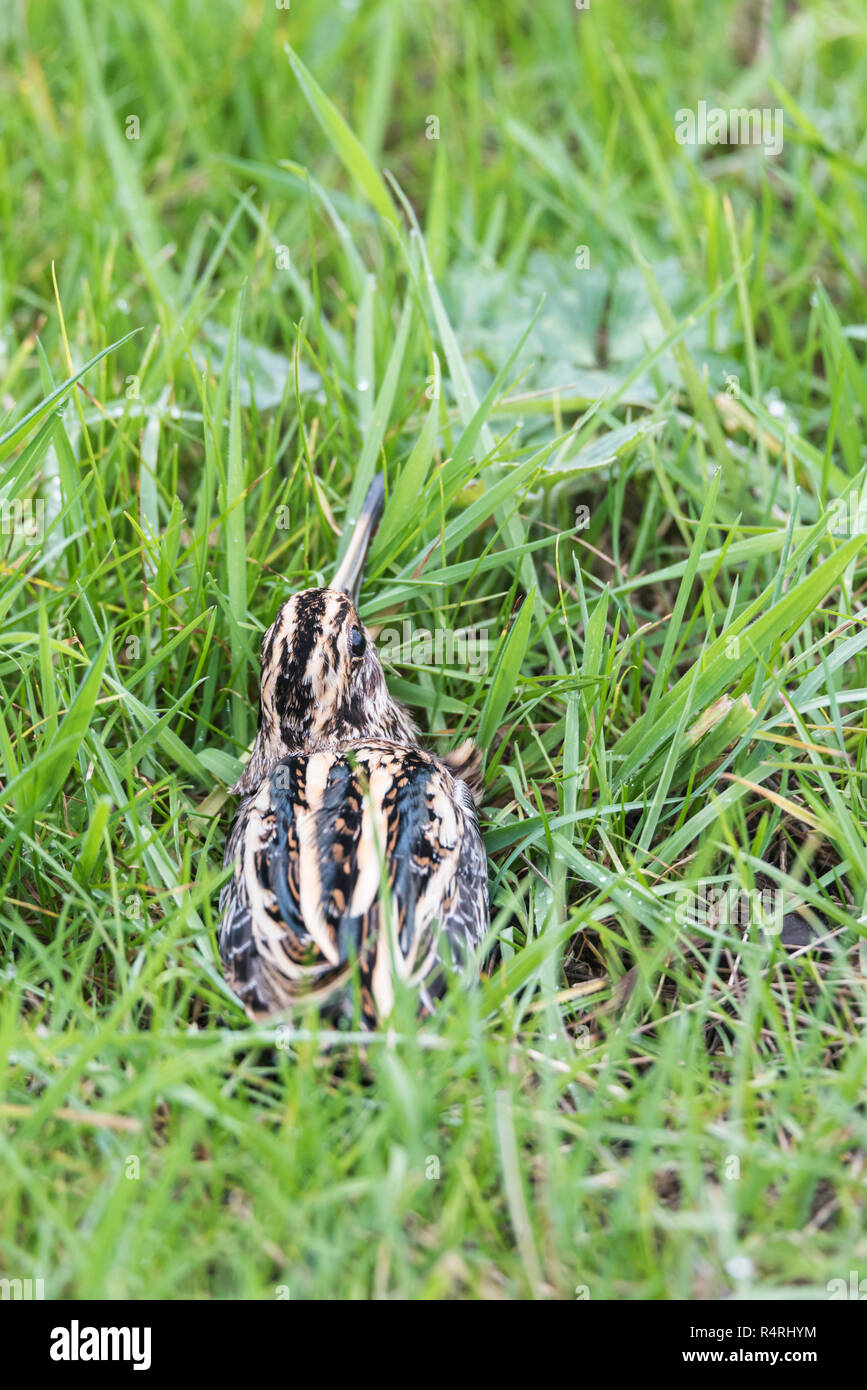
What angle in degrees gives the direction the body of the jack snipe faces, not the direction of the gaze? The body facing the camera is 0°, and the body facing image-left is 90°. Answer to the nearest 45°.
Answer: approximately 180°
